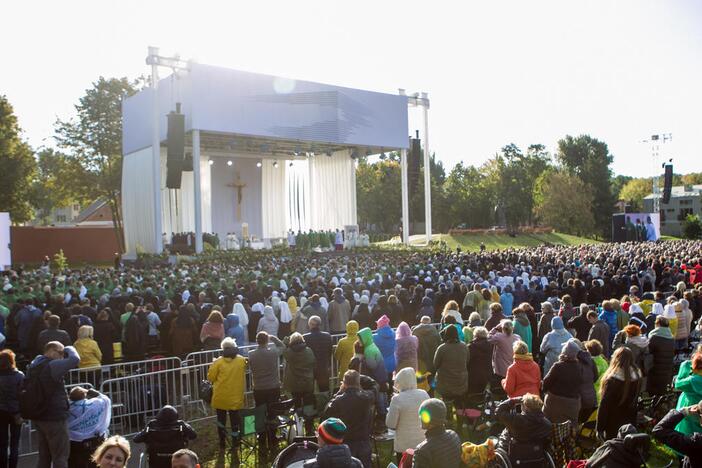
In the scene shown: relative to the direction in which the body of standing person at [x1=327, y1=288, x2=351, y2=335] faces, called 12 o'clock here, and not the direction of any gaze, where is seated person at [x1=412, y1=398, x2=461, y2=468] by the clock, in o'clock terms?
The seated person is roughly at 6 o'clock from the standing person.

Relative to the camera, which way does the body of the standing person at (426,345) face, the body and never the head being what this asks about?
away from the camera

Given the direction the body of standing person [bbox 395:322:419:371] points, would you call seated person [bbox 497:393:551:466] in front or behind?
behind

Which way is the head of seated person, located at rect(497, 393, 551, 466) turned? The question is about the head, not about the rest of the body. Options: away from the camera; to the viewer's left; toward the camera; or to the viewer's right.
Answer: away from the camera

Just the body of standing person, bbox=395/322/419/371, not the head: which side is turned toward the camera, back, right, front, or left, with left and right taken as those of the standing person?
back

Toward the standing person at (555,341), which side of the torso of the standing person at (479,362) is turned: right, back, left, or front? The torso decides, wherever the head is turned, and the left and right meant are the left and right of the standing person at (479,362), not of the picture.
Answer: right

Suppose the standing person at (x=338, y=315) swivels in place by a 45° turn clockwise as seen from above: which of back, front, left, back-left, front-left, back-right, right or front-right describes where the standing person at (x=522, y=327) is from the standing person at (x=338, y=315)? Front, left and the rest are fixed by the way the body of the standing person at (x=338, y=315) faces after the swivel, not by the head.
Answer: right

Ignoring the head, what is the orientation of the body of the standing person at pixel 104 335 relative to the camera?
away from the camera

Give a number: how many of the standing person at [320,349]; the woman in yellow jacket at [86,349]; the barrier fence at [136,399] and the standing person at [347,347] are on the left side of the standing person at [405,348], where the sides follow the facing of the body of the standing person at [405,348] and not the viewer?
4

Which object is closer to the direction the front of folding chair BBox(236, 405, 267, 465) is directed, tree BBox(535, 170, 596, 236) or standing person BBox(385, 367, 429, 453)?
the tree

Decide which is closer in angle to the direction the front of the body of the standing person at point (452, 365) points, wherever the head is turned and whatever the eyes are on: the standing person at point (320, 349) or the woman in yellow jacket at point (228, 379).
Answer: the standing person

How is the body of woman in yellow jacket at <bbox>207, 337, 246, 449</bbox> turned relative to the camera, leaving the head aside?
away from the camera

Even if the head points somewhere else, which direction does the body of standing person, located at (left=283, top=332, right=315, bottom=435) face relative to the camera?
away from the camera

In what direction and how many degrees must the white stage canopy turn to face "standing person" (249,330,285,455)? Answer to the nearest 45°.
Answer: approximately 45° to its right

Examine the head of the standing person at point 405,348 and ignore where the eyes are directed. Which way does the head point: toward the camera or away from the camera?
away from the camera
